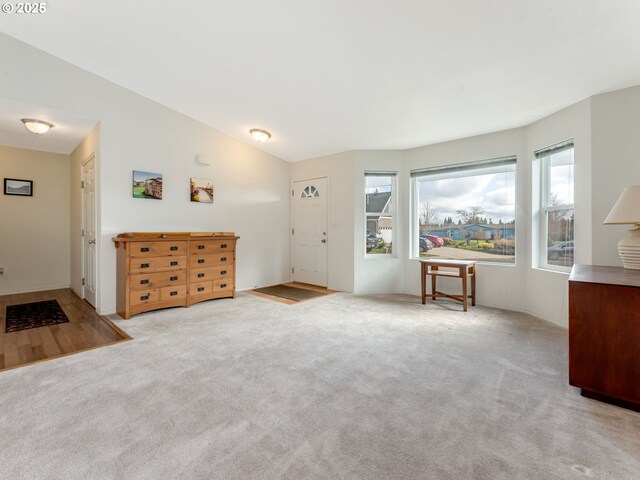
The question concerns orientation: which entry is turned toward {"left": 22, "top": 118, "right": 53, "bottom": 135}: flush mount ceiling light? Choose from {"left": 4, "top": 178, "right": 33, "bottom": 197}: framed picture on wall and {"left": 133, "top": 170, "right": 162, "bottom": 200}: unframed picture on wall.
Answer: {"left": 4, "top": 178, "right": 33, "bottom": 197}: framed picture on wall

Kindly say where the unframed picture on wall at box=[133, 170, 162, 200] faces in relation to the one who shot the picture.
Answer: facing the viewer and to the right of the viewer

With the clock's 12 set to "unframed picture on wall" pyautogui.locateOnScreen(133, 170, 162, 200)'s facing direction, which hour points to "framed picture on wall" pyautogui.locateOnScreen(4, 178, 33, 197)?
"framed picture on wall" pyautogui.locateOnScreen(4, 178, 33, 197) is roughly at 6 o'clock from "unframed picture on wall" pyautogui.locateOnScreen(133, 170, 162, 200).

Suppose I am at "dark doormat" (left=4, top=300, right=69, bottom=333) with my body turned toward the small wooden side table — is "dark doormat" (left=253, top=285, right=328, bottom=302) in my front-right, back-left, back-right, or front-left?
front-left

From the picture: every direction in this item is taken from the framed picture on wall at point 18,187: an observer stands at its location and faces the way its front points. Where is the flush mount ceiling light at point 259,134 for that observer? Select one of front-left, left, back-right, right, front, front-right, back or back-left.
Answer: front-left

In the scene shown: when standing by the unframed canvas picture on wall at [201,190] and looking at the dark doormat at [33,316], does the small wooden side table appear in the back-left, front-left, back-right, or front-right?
back-left

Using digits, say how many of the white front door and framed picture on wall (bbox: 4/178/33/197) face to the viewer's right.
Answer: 0

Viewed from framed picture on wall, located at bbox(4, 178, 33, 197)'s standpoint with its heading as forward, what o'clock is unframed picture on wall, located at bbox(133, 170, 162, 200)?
unframed picture on wall, located at bbox(133, 170, 162, 200) is roughly at 11 o'clock from framed picture on wall, located at bbox(4, 178, 33, 197).

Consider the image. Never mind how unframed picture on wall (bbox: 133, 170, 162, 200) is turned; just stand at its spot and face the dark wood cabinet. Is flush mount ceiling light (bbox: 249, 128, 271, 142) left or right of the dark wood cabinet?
left

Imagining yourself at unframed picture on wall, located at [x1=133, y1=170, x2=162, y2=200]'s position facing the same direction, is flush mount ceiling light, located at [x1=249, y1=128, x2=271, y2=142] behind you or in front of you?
in front

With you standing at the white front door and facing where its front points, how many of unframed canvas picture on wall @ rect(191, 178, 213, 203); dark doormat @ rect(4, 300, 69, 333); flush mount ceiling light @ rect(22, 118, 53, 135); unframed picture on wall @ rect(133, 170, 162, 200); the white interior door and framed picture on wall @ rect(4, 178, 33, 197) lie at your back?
0

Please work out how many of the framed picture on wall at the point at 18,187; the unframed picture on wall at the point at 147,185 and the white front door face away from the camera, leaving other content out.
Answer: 0

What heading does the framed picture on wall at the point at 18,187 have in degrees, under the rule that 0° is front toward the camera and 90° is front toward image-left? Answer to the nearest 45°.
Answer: approximately 0°

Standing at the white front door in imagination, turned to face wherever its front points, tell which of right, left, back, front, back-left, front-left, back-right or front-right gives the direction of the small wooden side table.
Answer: left

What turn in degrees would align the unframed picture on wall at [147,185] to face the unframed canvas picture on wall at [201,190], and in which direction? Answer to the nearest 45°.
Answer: approximately 45° to its left
